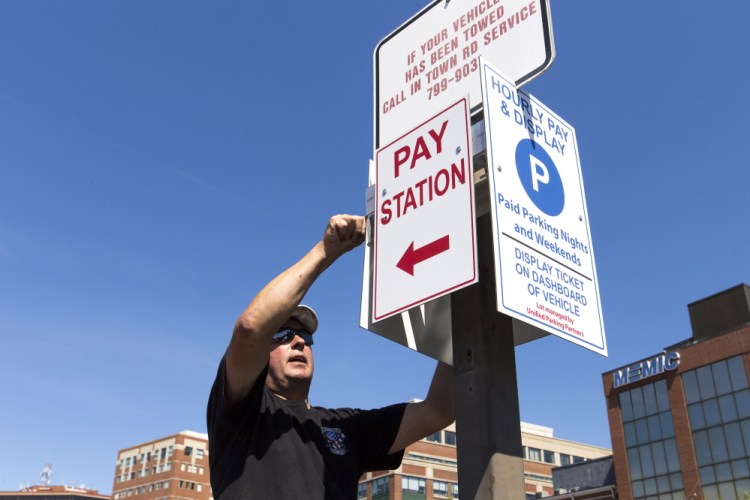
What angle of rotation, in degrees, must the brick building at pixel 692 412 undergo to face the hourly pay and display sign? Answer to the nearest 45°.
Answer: approximately 45° to its left

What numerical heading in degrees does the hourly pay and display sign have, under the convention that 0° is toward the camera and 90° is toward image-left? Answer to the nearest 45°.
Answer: approximately 315°

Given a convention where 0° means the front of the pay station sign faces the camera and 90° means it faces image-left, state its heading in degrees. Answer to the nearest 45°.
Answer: approximately 45°

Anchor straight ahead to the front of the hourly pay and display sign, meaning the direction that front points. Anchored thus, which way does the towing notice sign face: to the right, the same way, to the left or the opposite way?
to the right

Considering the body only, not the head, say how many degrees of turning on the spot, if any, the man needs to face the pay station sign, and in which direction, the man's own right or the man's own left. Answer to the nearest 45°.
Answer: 0° — they already face it

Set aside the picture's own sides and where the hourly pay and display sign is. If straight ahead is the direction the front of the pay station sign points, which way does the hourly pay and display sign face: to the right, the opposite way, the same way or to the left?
to the left
